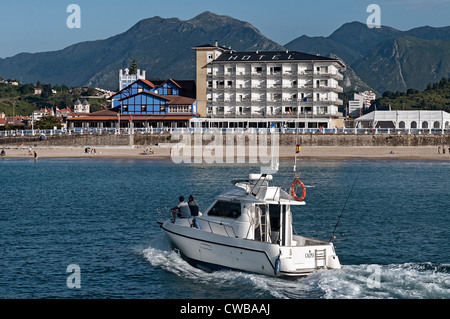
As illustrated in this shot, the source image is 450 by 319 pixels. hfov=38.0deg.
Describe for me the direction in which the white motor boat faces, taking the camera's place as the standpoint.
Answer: facing away from the viewer and to the left of the viewer
